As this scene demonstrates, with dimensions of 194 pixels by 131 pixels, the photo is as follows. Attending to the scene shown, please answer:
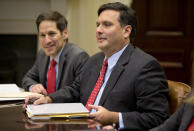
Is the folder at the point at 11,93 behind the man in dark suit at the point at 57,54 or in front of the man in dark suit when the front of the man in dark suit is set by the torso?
in front

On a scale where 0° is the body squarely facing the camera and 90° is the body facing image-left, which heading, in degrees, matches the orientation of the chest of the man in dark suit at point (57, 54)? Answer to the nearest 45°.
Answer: approximately 45°

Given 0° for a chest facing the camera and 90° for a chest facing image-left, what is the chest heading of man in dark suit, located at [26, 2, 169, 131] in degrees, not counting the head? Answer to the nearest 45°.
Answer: approximately 45°

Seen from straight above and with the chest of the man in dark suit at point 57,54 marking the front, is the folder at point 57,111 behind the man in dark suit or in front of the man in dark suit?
in front

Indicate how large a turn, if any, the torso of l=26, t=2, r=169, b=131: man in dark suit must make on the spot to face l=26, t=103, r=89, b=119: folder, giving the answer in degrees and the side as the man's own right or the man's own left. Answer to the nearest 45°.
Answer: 0° — they already face it

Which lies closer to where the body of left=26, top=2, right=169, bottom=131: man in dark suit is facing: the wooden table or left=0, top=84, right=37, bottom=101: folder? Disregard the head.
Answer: the wooden table

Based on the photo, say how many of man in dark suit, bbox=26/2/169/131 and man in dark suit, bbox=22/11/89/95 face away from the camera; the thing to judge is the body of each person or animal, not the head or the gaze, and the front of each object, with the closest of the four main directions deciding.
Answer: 0
